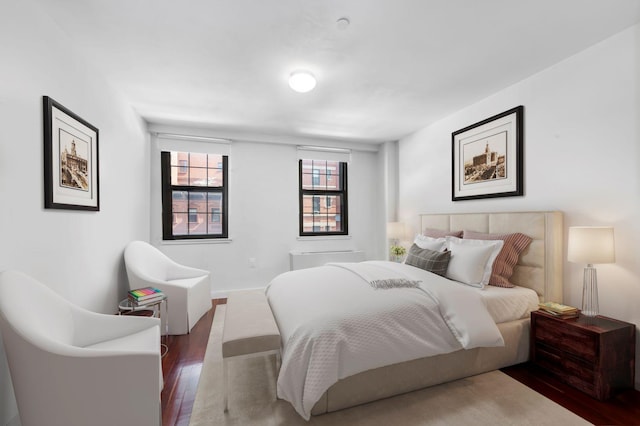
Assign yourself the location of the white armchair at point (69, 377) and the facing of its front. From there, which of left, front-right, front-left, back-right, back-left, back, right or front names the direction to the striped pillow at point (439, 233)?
front

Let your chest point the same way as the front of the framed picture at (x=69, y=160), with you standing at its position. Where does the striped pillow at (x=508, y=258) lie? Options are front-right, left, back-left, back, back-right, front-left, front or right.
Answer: front

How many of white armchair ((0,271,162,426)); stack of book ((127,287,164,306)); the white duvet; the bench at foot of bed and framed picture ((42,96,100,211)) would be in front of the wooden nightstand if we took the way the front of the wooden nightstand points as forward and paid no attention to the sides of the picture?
5

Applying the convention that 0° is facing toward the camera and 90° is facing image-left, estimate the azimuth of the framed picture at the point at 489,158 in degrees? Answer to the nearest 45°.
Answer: approximately 45°

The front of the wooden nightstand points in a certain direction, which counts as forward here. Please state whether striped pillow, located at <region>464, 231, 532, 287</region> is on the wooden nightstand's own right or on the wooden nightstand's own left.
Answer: on the wooden nightstand's own right

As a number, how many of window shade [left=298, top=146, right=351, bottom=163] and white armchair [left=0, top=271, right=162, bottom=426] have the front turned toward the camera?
1

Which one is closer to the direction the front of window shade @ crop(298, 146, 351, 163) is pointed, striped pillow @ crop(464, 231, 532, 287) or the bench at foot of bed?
the bench at foot of bed

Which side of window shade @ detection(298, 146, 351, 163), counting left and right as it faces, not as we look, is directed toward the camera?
front

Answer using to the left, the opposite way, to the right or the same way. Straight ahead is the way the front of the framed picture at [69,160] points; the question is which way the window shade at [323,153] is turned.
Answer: to the right

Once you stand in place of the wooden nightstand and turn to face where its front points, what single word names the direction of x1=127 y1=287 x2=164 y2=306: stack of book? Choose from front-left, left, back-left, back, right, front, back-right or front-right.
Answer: front

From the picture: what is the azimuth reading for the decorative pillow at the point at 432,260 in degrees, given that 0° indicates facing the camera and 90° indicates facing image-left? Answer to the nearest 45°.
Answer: approximately 45°

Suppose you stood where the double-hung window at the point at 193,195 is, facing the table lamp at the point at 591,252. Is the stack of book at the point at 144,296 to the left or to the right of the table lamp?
right

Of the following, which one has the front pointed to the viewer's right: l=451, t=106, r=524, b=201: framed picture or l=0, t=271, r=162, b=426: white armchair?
the white armchair
